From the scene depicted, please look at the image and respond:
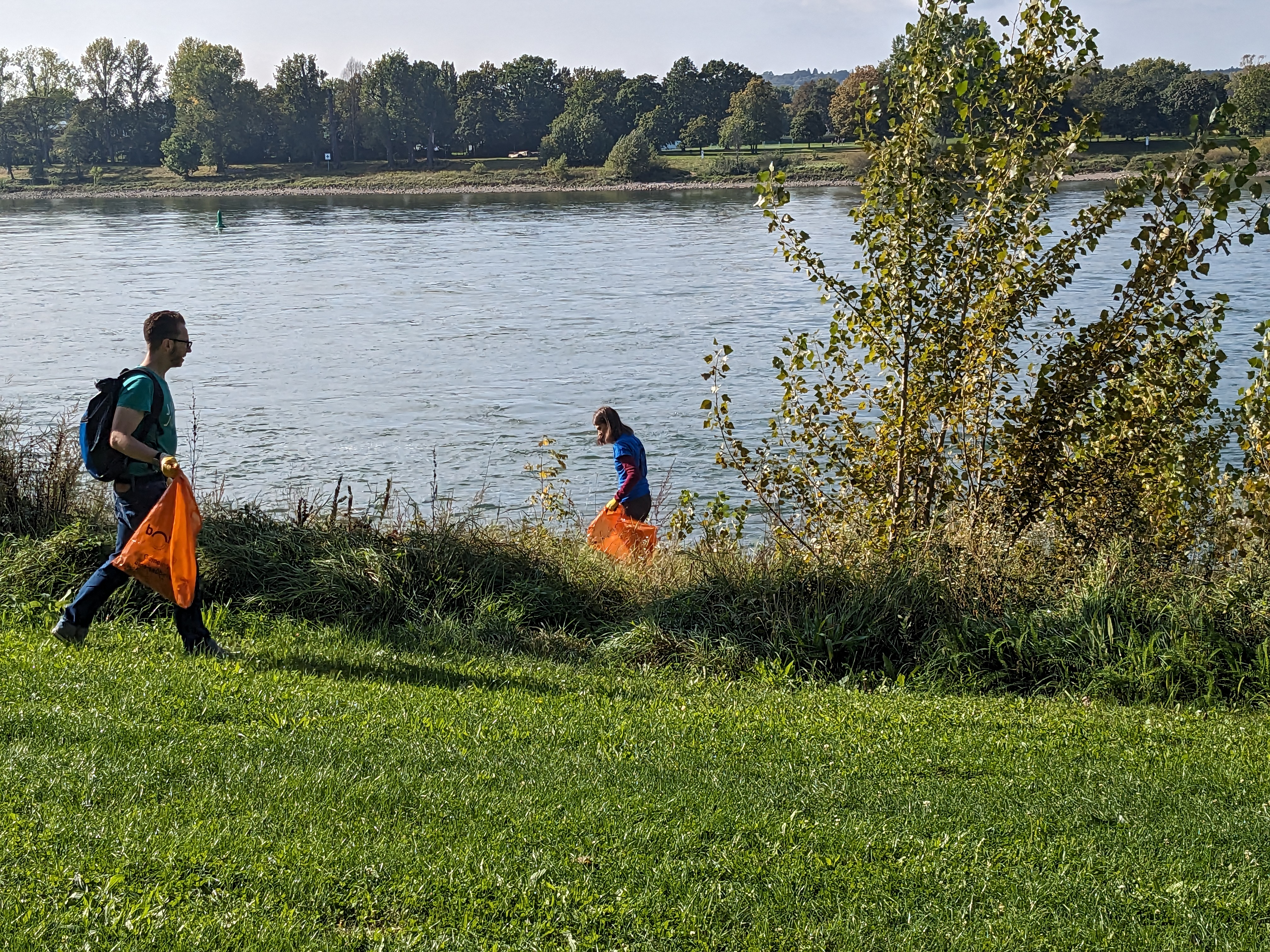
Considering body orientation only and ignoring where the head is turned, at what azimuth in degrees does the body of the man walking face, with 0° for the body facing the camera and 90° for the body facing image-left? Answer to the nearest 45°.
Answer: approximately 270°

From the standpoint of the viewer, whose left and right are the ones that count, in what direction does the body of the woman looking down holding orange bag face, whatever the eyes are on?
facing to the left of the viewer

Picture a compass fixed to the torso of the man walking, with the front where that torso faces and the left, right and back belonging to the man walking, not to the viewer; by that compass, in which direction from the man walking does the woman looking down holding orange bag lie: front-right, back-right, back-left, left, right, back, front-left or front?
front-left

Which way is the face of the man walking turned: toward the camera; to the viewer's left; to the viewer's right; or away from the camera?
to the viewer's right

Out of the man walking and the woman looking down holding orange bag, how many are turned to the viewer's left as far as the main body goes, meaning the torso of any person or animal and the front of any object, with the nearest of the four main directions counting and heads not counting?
1

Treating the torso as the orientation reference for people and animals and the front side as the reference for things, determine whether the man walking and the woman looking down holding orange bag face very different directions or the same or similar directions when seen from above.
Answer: very different directions
